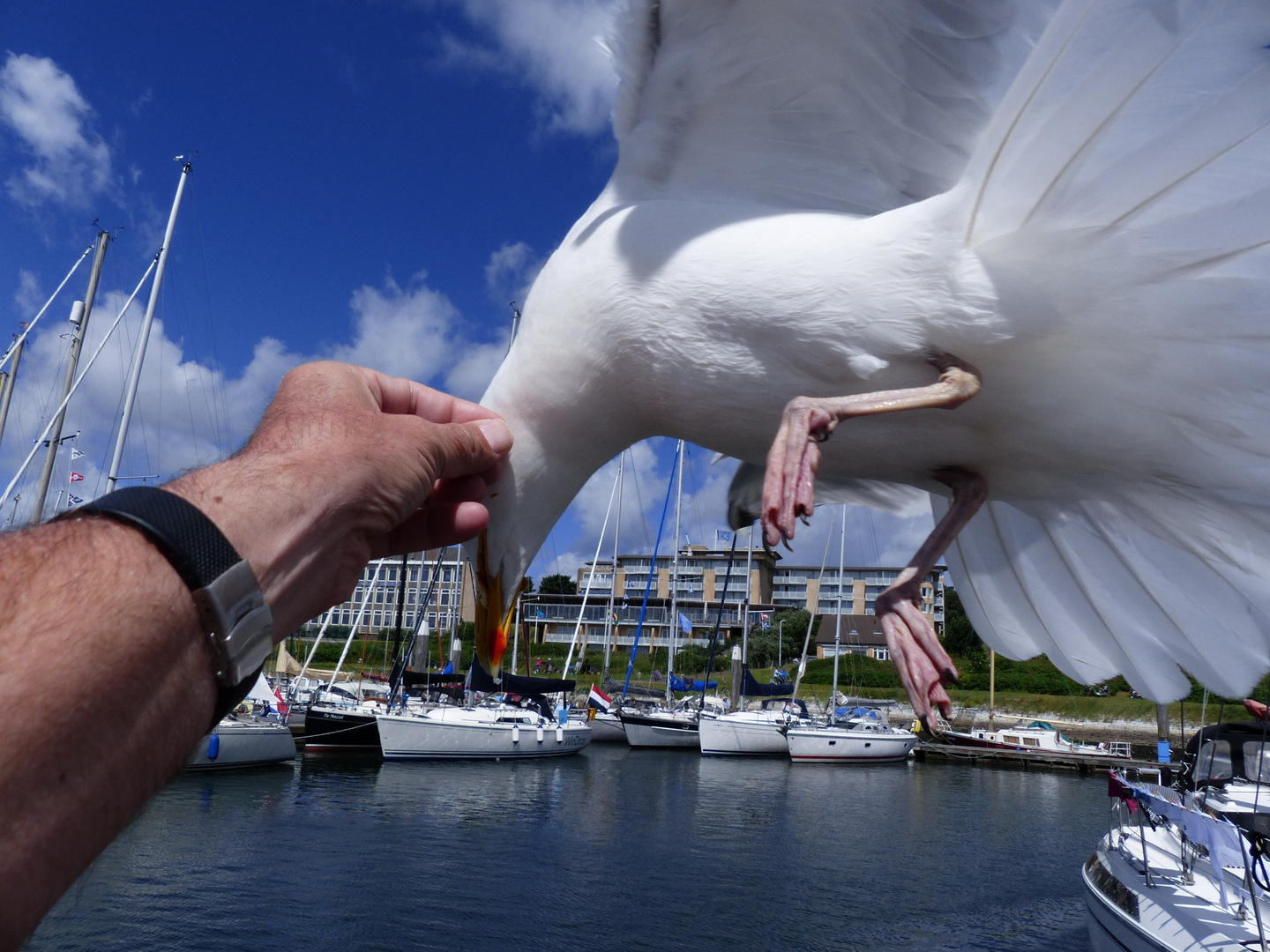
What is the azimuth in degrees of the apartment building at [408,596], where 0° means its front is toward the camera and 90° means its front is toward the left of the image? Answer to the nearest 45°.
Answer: approximately 0°

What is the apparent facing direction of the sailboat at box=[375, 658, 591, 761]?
to the viewer's left

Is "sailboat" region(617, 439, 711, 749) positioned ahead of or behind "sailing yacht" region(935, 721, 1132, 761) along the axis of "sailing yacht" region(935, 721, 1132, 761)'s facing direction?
ahead

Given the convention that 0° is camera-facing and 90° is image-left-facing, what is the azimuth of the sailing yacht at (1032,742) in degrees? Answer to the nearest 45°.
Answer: approximately 90°

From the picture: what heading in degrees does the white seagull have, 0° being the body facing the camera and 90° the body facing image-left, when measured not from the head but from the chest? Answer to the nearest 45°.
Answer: approximately 90°

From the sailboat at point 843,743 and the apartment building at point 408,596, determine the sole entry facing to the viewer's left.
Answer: the sailboat

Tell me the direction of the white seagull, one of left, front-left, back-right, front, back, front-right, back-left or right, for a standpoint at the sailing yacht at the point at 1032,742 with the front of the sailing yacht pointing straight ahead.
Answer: left

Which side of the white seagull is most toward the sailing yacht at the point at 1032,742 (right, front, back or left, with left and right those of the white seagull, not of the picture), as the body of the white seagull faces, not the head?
right
